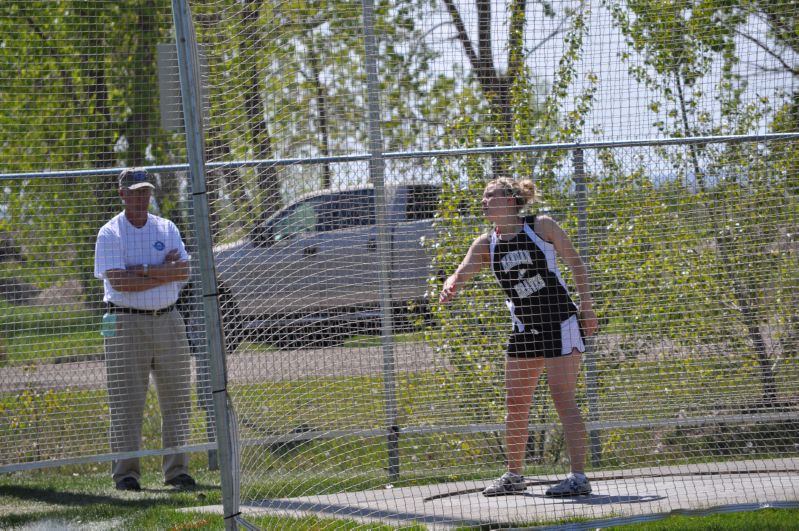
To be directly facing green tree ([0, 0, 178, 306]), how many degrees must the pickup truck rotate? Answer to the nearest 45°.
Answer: approximately 45° to its right

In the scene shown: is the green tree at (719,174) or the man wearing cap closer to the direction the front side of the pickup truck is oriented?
the man wearing cap

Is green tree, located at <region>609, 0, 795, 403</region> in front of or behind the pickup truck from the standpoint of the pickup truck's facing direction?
behind

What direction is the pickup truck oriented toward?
to the viewer's left

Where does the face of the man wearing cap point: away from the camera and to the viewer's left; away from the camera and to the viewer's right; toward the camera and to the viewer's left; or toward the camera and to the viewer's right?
toward the camera and to the viewer's right

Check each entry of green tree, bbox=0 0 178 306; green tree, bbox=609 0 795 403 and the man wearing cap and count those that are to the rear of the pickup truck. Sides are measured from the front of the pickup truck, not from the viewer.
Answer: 1
